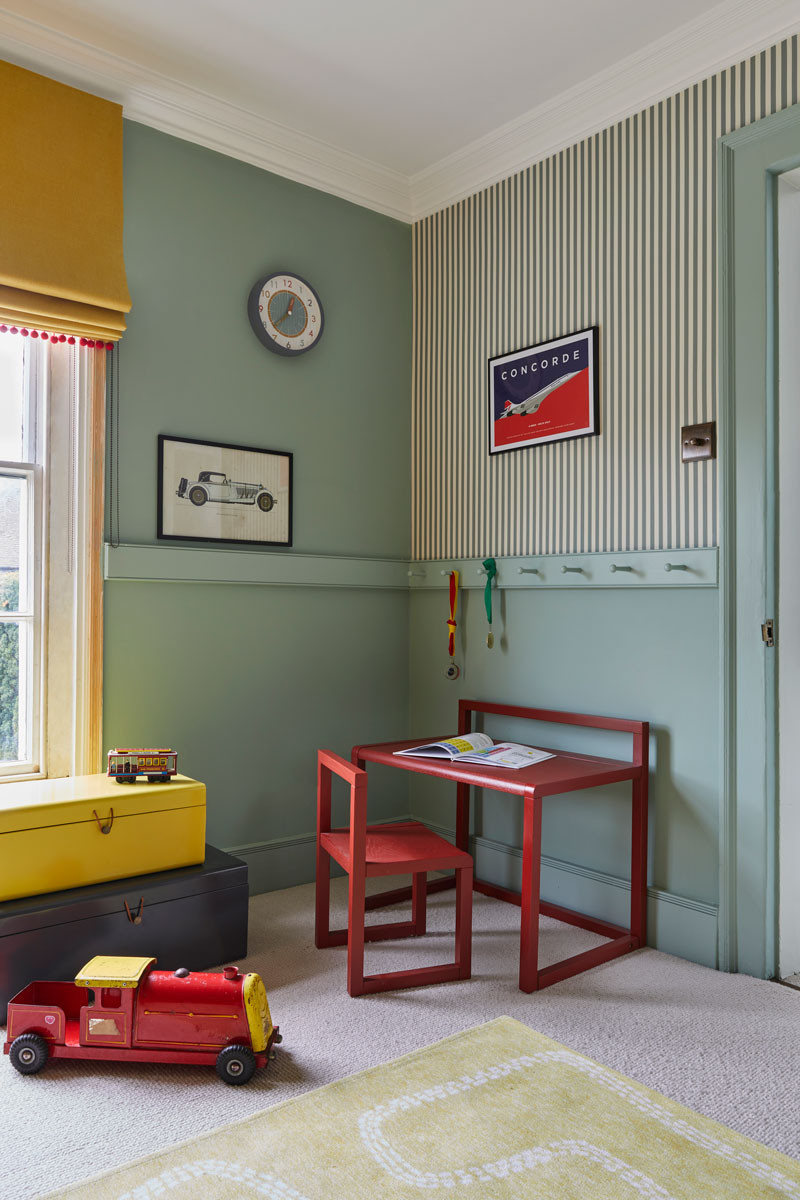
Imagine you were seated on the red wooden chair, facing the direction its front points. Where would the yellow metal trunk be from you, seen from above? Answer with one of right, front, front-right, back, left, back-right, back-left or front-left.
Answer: back

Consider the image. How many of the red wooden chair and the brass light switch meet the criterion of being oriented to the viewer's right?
1

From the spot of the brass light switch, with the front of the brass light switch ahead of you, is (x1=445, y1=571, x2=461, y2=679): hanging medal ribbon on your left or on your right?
on your right

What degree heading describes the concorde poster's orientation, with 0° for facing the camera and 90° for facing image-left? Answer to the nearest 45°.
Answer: approximately 45°

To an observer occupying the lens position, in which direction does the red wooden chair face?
facing to the right of the viewer

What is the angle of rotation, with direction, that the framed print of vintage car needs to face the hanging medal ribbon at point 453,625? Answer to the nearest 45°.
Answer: approximately 45° to its left

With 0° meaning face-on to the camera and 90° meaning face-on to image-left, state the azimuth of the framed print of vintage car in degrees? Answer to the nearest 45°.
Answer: approximately 315°

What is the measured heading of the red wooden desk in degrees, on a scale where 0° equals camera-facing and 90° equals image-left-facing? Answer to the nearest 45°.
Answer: approximately 45°

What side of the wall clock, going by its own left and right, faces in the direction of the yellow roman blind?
right

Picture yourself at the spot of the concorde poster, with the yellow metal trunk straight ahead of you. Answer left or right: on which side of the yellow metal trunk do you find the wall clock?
right
